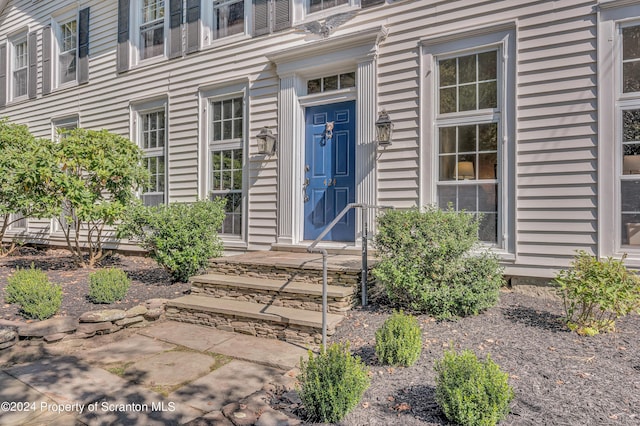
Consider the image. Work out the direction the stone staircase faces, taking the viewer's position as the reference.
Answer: facing the viewer and to the left of the viewer

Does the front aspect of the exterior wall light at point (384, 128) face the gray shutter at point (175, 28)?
no

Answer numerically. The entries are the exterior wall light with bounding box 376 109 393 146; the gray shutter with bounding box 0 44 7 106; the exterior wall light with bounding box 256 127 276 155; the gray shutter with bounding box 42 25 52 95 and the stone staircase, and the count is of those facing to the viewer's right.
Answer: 0

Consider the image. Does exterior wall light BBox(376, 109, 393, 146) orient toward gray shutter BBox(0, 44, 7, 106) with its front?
no

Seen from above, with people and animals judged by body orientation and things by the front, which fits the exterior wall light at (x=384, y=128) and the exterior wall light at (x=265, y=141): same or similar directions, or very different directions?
same or similar directions

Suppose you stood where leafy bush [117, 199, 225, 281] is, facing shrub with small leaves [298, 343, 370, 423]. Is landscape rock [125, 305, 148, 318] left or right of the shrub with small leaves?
right

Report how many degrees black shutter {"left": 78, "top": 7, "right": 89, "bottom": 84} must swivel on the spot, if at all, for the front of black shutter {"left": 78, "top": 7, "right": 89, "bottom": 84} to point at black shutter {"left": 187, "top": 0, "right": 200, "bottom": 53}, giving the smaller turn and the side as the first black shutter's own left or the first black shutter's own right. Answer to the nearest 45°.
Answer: approximately 90° to the first black shutter's own left

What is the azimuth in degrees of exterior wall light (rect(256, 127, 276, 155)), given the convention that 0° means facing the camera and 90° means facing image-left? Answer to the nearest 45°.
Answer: approximately 45°

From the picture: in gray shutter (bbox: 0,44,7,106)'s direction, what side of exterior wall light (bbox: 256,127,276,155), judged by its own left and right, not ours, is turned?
right

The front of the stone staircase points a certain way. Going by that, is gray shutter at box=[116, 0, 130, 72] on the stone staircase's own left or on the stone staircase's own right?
on the stone staircase's own right

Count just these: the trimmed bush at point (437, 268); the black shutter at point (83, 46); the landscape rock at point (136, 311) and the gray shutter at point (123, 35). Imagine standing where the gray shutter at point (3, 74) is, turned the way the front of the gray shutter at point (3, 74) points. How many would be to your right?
0

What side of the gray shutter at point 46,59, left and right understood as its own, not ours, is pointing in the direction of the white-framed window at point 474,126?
left

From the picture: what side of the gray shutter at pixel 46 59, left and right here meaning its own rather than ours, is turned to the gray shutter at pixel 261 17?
left

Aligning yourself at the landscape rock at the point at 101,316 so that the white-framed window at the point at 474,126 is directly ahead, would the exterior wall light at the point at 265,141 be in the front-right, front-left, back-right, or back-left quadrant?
front-left

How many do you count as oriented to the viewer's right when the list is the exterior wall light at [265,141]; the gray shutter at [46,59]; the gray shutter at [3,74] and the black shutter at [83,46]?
0

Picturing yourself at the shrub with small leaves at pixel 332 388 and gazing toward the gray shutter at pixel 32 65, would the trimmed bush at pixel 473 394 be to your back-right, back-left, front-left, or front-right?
back-right

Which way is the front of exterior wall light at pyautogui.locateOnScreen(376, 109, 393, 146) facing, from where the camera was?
facing the viewer
